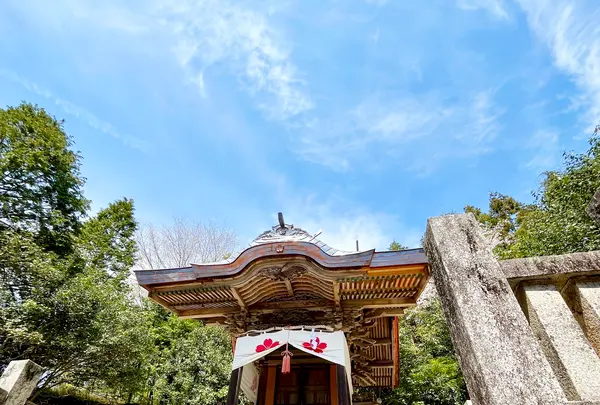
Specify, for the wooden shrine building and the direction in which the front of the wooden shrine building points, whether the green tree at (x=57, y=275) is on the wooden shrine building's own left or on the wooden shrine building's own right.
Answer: on the wooden shrine building's own right

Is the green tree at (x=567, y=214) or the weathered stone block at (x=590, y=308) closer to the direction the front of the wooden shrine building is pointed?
the weathered stone block

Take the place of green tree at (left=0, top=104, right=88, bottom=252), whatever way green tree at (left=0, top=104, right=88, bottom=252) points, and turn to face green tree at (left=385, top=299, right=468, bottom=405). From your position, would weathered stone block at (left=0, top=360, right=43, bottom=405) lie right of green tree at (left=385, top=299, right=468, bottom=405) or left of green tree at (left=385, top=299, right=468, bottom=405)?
right

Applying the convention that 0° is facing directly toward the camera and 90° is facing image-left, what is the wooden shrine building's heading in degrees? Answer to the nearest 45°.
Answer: approximately 0°

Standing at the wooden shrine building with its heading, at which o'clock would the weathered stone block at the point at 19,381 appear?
The weathered stone block is roughly at 1 o'clock from the wooden shrine building.

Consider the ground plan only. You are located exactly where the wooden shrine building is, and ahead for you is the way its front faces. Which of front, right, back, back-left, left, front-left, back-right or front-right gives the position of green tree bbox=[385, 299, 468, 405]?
back-left

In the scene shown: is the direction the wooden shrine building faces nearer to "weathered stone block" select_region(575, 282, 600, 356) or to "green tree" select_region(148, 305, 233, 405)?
the weathered stone block

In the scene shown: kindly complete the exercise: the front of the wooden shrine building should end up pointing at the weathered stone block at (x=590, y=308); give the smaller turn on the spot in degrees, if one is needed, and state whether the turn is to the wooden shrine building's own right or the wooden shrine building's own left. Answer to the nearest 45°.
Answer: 0° — it already faces it

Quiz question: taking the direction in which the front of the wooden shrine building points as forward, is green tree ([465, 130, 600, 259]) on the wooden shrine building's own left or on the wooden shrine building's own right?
on the wooden shrine building's own left

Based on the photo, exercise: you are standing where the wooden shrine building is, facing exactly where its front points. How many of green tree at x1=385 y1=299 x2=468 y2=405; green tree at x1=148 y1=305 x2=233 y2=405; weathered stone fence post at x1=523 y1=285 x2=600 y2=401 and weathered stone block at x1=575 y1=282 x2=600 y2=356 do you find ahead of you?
2
